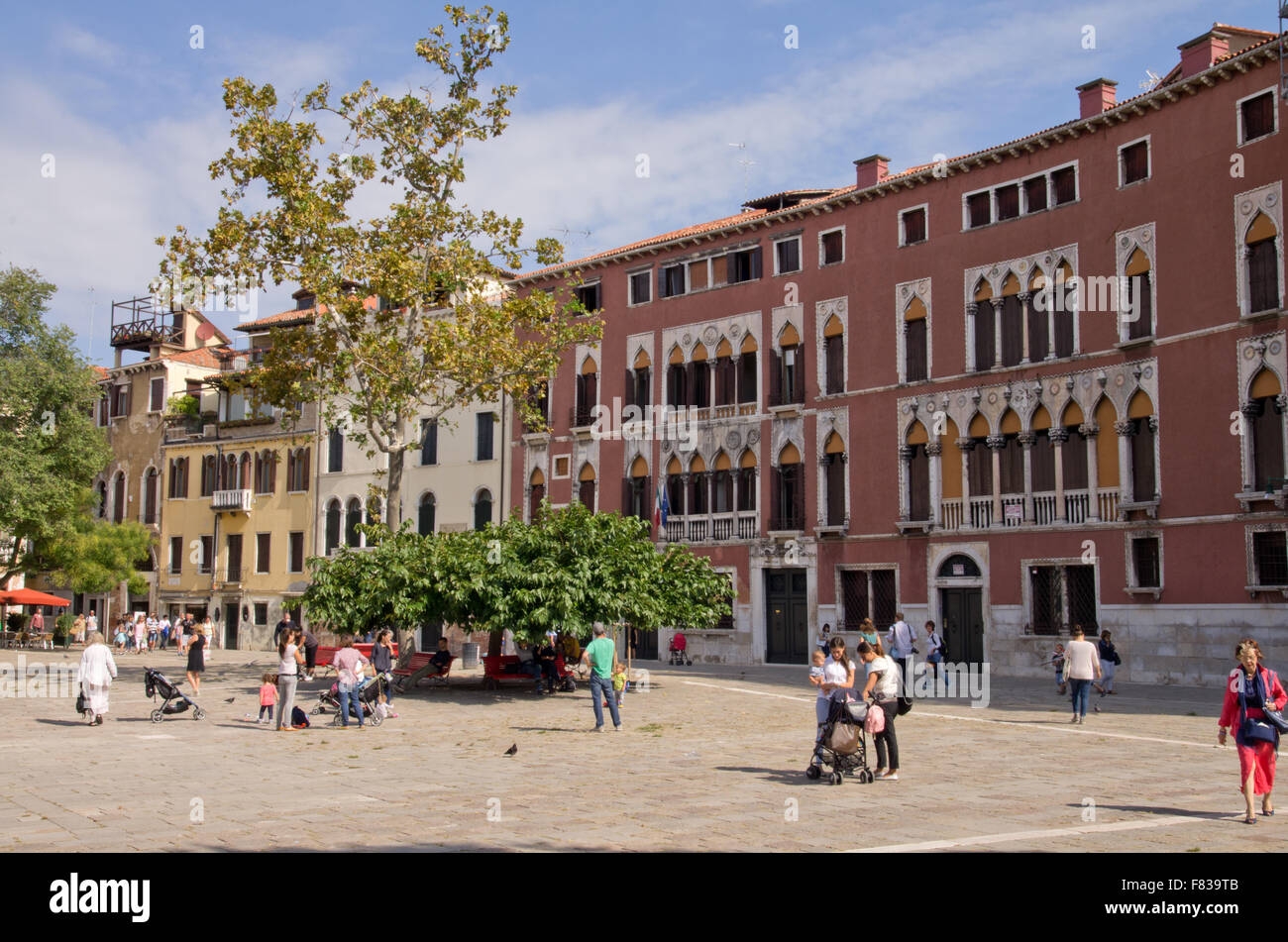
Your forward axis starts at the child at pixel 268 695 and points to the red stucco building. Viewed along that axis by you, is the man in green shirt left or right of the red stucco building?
right

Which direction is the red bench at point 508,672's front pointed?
toward the camera

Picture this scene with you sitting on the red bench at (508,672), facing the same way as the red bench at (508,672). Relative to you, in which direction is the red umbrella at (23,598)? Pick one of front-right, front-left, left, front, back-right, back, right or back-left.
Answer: back-right

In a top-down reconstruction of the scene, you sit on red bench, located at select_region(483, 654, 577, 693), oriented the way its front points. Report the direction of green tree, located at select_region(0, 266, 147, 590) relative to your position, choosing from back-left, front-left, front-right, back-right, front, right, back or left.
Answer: back-right

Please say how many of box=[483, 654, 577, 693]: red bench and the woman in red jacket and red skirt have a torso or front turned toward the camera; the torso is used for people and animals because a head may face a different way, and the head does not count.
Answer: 2

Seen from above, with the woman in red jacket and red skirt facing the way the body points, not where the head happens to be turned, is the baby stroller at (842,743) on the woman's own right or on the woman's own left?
on the woman's own right

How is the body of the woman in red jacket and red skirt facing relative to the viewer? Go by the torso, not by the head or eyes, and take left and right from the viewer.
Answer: facing the viewer

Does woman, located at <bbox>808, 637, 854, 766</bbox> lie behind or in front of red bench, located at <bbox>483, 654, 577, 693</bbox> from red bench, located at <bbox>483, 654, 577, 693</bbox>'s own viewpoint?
in front

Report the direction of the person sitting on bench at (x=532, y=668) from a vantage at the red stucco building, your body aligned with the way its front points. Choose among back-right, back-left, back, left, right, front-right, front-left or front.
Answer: front

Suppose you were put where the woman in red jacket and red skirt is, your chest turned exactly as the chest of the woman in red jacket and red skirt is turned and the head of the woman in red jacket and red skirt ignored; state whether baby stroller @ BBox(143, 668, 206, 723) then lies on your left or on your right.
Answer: on your right

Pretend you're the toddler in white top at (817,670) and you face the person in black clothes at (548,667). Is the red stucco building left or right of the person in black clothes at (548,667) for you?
right
